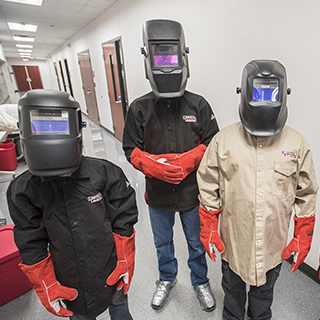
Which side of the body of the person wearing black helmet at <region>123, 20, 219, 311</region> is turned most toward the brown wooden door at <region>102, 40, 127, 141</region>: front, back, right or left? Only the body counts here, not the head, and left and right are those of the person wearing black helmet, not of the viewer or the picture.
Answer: back

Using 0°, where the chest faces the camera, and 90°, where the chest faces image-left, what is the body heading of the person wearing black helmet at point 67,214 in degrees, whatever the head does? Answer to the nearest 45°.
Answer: approximately 0°

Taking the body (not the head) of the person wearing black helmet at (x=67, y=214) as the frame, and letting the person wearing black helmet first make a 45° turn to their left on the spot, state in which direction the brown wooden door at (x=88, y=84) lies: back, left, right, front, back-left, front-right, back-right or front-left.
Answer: back-left

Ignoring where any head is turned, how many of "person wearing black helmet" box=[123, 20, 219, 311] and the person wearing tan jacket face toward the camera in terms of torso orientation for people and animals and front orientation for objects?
2

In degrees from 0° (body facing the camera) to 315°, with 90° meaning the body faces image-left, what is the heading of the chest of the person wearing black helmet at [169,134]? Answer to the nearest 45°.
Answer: approximately 0°

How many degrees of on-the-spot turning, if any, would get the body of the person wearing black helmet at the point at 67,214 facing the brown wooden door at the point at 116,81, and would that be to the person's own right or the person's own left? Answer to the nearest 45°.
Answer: approximately 180°

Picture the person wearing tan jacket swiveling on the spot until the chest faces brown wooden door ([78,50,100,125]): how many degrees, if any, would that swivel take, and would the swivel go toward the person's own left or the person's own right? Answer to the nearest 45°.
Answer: approximately 135° to the person's own right
